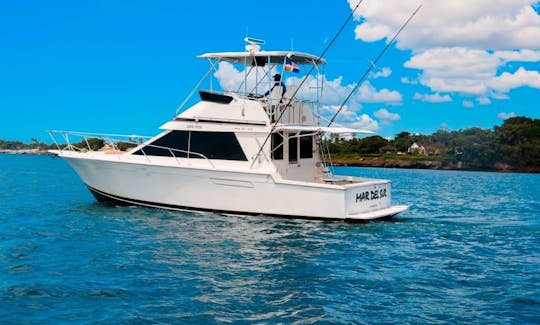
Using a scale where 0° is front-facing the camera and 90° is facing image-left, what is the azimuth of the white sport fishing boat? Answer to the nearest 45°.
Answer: approximately 135°
